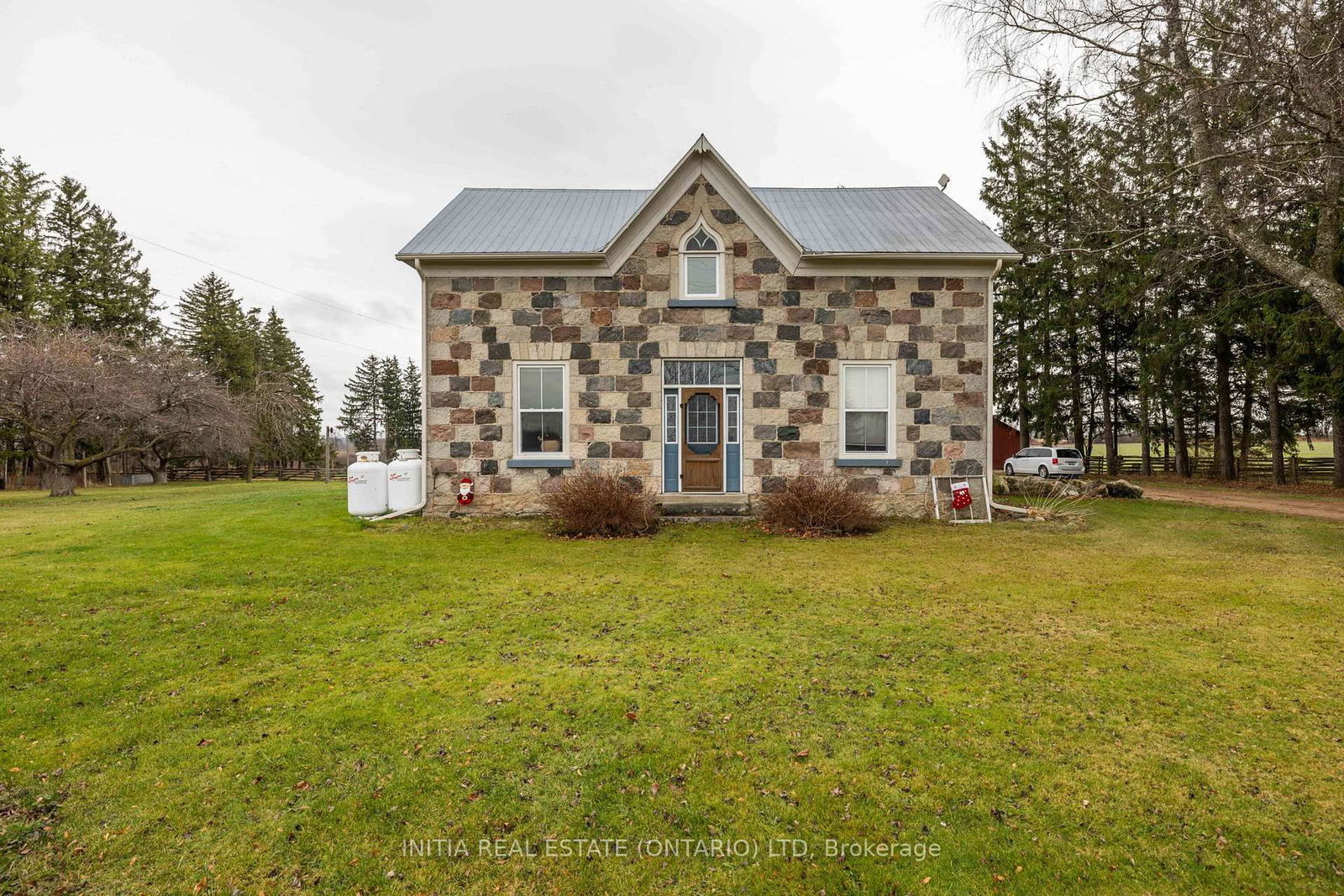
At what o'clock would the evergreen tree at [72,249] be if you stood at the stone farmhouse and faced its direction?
The evergreen tree is roughly at 4 o'clock from the stone farmhouse.

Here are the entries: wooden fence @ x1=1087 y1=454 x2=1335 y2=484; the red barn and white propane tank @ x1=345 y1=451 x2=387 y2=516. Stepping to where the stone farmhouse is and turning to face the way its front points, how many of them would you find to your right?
1

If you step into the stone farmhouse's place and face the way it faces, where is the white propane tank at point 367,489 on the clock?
The white propane tank is roughly at 3 o'clock from the stone farmhouse.

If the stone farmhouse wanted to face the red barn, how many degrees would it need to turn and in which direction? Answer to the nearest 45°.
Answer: approximately 135° to its left

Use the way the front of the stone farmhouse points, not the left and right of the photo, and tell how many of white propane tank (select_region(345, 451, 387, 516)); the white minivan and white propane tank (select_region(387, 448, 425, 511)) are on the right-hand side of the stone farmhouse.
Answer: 2

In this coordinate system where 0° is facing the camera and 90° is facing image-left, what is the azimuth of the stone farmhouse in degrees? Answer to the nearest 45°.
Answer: approximately 0°

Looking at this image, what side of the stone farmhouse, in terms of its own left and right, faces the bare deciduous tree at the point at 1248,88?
left

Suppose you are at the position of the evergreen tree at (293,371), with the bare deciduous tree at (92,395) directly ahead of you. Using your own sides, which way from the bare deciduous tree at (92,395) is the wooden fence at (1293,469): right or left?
left

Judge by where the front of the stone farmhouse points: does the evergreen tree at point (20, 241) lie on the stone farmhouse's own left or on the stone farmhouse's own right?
on the stone farmhouse's own right

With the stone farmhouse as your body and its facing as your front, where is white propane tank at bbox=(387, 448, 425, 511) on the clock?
The white propane tank is roughly at 3 o'clock from the stone farmhouse.

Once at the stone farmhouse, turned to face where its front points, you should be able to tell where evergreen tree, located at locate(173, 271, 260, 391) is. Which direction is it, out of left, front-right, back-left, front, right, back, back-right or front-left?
back-right

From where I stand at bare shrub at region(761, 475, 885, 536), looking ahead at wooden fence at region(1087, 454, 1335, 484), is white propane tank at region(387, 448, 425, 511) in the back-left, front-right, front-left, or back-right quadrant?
back-left

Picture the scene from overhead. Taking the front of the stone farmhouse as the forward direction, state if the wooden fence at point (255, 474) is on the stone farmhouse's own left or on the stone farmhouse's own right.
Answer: on the stone farmhouse's own right

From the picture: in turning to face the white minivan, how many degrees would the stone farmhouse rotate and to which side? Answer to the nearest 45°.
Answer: approximately 135° to its left
